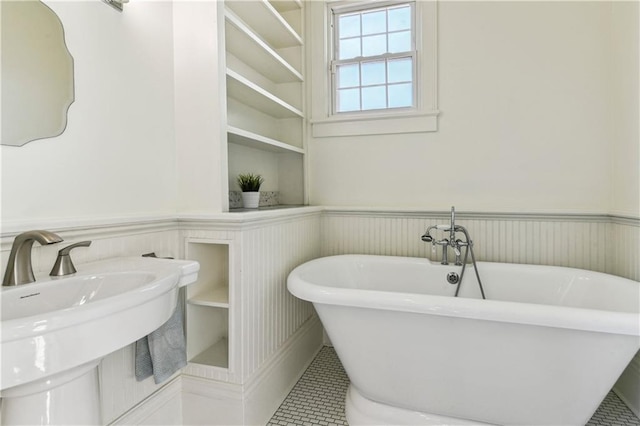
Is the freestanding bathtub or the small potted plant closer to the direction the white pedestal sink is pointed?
the freestanding bathtub

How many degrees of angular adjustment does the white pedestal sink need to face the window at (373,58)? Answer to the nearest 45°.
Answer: approximately 90° to its left

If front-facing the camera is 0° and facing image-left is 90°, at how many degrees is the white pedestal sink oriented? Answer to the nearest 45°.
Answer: approximately 315°
